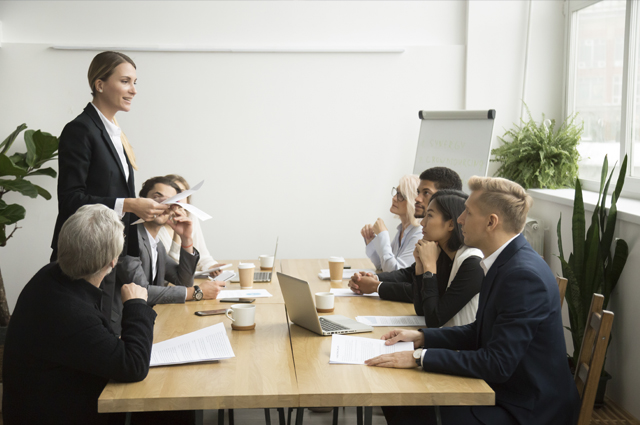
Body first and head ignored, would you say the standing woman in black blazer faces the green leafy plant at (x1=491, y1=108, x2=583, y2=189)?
no

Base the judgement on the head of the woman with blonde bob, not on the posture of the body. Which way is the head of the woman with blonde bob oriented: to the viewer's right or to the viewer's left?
to the viewer's left

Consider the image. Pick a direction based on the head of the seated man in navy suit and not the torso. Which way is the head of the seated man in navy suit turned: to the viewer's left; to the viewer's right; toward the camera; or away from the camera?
to the viewer's left

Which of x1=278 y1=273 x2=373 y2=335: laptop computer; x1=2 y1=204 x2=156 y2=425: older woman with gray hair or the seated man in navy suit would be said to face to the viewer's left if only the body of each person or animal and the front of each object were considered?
the seated man in navy suit

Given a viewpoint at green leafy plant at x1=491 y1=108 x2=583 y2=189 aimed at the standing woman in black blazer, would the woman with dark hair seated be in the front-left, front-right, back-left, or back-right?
front-left

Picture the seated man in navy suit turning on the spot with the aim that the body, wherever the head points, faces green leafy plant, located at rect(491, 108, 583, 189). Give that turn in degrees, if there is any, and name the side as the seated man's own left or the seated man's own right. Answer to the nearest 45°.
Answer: approximately 90° to the seated man's own right

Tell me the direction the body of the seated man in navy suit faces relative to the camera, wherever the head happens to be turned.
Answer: to the viewer's left

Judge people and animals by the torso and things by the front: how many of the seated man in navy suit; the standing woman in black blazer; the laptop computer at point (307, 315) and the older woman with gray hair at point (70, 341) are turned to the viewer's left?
1

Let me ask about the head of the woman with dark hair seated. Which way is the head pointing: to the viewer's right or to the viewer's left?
to the viewer's left

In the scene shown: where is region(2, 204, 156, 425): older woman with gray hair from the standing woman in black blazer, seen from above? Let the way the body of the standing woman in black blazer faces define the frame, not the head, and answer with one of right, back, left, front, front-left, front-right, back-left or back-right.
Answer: front-right

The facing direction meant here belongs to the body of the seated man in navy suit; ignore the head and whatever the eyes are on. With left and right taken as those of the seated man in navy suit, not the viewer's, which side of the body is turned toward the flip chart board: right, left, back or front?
right

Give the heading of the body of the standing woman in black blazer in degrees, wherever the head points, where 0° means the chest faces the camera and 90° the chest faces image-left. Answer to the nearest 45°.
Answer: approximately 315°

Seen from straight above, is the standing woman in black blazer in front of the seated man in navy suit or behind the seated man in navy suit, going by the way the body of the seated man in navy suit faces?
in front

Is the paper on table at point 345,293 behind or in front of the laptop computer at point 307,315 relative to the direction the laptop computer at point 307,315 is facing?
in front
